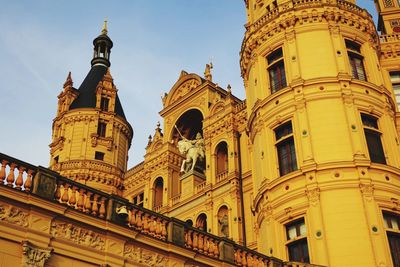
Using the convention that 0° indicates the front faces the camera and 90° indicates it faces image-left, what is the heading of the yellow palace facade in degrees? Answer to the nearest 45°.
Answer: approximately 45°

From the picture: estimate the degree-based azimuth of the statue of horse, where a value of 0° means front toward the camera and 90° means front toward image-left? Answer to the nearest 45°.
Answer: approximately 45°
